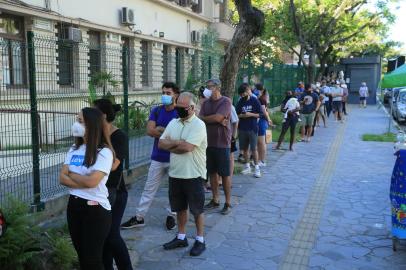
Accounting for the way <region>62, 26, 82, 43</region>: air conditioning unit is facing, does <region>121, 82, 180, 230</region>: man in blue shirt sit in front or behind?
in front

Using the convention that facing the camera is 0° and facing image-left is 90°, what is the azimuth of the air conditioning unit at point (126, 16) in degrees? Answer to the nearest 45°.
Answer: approximately 315°

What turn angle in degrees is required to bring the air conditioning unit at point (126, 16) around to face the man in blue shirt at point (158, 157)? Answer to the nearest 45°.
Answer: approximately 45° to its right

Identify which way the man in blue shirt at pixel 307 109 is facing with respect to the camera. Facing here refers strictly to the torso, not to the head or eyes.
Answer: toward the camera

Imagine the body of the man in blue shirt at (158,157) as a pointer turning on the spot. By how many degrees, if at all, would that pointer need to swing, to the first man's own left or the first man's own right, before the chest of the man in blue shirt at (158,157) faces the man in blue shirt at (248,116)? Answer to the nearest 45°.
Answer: approximately 180°

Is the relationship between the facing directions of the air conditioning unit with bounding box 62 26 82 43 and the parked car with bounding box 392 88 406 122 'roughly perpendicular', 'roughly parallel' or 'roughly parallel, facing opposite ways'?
roughly perpendicular

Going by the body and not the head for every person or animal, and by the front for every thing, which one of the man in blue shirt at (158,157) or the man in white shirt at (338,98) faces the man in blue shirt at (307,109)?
the man in white shirt

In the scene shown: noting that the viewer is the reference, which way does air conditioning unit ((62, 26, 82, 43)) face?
facing the viewer and to the right of the viewer

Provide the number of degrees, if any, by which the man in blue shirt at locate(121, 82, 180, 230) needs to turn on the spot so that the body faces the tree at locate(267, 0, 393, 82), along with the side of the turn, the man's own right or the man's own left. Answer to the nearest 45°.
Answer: approximately 180°

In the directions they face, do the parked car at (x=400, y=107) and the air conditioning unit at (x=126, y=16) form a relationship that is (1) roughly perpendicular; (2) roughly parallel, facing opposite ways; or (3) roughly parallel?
roughly perpendicular

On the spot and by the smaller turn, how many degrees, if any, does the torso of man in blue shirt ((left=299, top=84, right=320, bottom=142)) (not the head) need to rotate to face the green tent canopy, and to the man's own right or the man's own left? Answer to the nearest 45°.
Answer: approximately 45° to the man's own left

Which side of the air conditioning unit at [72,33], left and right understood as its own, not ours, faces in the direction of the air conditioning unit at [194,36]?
left
